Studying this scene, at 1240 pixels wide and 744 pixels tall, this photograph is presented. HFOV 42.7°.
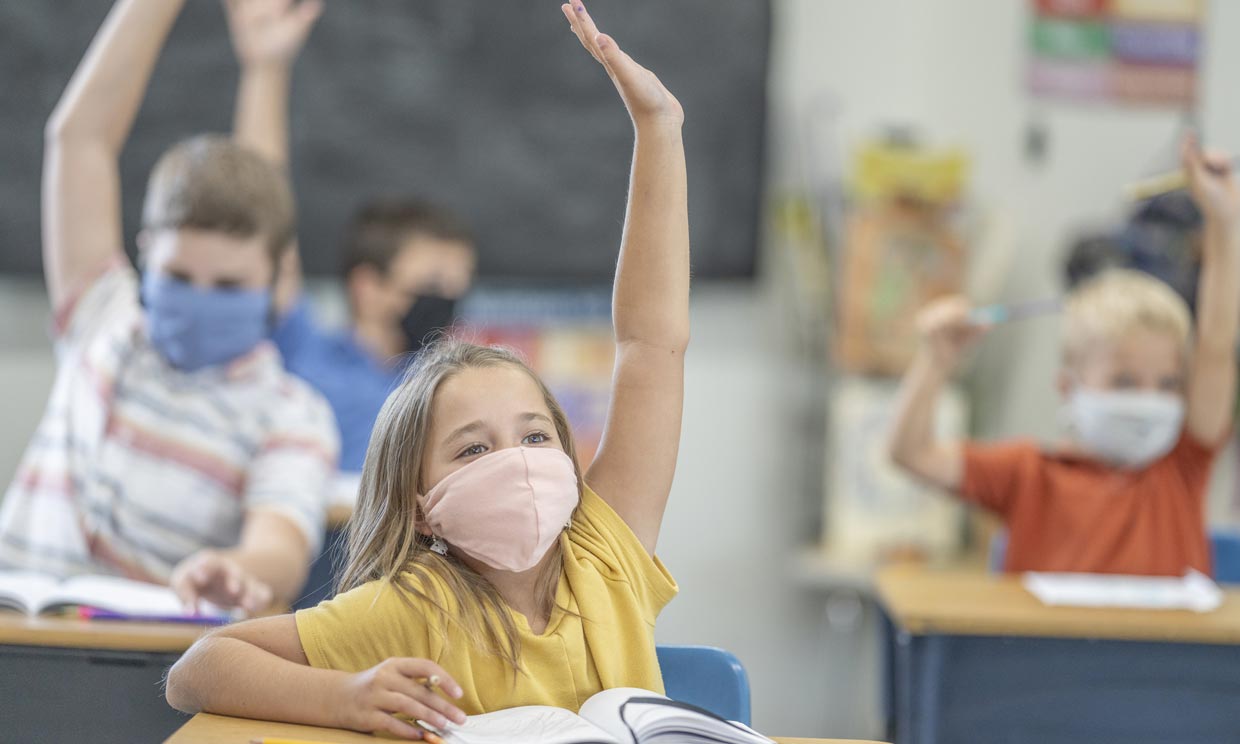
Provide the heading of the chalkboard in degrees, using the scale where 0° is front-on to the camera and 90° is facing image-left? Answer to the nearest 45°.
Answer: approximately 0°

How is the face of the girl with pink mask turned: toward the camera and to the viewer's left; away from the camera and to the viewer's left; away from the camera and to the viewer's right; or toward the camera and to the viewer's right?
toward the camera and to the viewer's right

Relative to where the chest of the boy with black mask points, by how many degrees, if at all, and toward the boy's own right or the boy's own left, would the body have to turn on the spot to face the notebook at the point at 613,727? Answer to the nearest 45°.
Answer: approximately 45° to the boy's own right

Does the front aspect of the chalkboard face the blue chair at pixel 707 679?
yes

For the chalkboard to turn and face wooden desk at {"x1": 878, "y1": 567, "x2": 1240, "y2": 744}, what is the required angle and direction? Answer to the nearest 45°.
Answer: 0° — it already faces it

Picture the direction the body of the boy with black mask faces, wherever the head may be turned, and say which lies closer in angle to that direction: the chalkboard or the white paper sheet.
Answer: the white paper sheet

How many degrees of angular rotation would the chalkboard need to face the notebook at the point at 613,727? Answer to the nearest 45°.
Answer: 0° — it already faces it

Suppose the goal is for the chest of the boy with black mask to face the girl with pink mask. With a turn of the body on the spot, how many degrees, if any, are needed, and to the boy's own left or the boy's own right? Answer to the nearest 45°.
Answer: approximately 45° to the boy's own right

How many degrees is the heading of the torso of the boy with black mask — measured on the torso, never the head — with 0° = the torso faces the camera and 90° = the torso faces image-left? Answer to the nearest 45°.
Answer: approximately 315°
